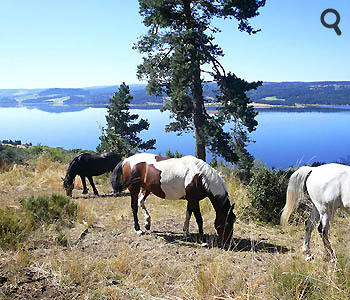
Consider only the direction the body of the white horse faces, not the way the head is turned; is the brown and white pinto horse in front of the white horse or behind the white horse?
behind

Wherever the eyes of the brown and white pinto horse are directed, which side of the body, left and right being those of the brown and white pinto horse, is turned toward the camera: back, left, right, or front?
right

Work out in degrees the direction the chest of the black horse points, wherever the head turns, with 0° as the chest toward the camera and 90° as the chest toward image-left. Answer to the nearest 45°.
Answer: approximately 90°

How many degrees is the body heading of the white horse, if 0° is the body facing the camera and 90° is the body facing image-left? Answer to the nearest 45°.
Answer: approximately 270°

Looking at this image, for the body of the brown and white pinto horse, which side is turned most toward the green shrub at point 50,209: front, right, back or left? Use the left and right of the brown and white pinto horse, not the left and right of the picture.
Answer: back

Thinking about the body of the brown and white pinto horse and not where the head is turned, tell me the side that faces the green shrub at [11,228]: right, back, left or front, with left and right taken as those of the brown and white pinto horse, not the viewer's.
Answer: back

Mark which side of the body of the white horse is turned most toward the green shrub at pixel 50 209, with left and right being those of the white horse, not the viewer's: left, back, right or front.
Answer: back

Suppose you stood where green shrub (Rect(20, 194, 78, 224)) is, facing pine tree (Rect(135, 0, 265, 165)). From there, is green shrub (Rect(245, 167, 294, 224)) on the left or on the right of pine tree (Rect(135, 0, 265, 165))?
right

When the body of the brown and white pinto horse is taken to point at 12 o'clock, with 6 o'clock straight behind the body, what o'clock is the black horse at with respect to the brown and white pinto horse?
The black horse is roughly at 8 o'clock from the brown and white pinto horse.

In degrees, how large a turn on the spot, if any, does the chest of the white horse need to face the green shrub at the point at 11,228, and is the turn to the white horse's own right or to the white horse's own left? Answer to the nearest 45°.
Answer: approximately 180°

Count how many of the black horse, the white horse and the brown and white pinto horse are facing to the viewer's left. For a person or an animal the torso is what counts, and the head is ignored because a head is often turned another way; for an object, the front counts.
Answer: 1
